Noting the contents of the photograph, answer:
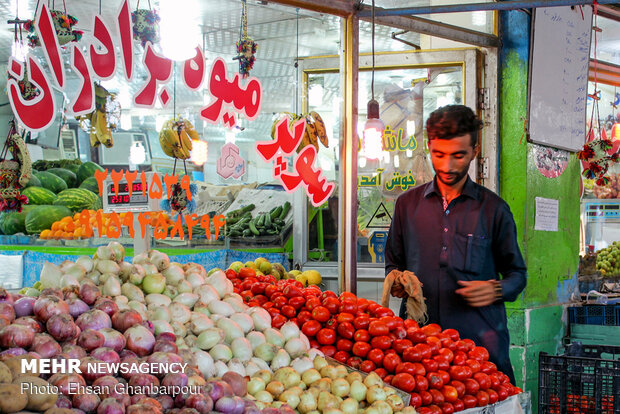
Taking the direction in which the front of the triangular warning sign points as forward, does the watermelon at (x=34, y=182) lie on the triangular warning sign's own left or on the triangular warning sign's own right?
on the triangular warning sign's own right

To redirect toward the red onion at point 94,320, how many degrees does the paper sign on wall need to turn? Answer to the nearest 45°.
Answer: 0° — it already faces it

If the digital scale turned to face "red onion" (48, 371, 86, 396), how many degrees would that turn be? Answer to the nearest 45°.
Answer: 0° — it already faces it

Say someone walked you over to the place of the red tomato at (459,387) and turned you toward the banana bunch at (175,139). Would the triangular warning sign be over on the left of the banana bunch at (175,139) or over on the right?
right

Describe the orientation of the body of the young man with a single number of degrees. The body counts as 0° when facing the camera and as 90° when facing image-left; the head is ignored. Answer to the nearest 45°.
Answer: approximately 0°
